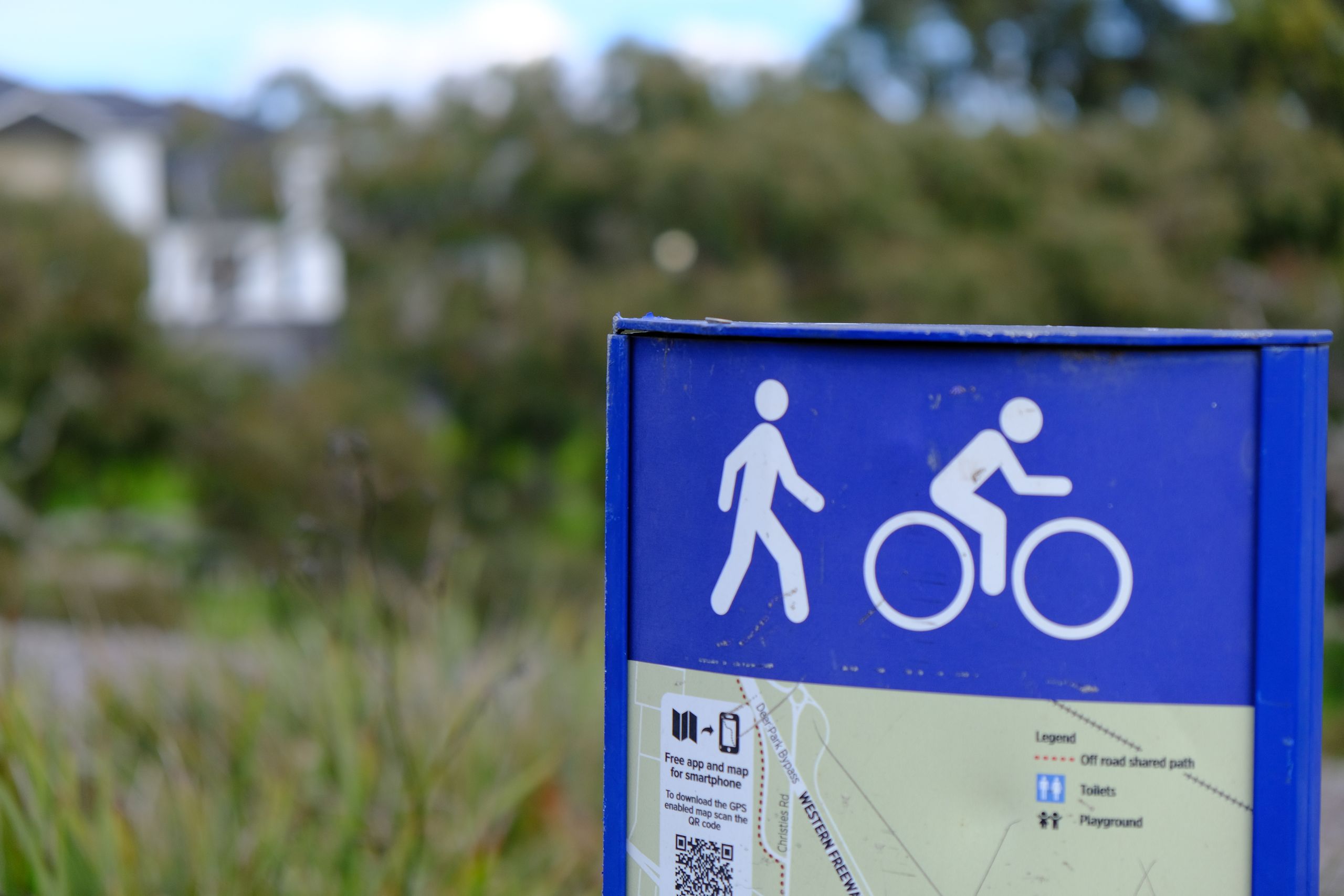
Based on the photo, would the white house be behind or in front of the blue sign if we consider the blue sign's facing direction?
behind

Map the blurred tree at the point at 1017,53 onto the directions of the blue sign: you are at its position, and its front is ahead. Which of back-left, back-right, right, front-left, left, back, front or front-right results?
back

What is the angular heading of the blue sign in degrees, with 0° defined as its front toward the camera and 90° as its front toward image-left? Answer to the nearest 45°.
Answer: approximately 0°
